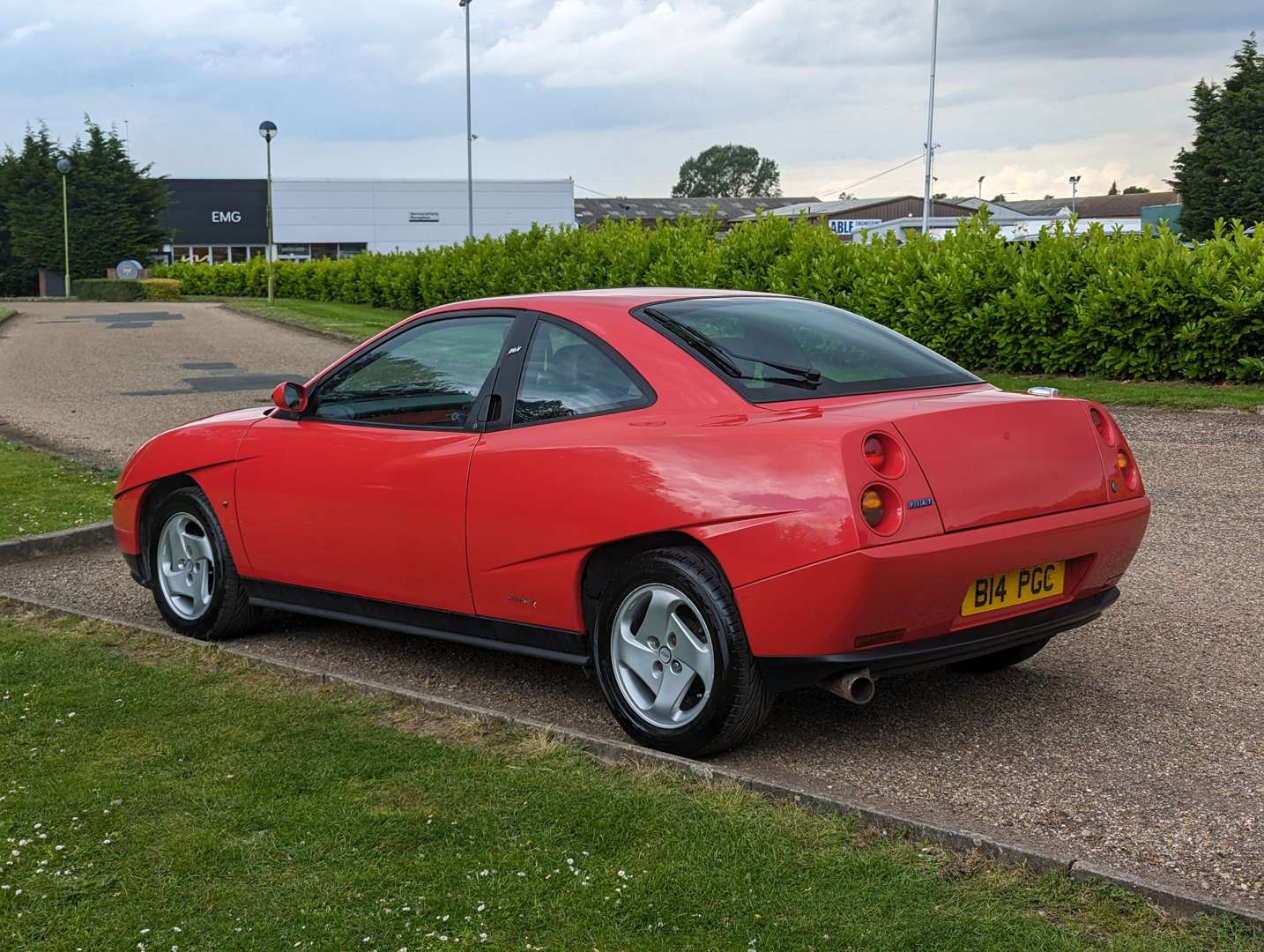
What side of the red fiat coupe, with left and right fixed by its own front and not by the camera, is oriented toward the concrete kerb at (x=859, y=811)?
back

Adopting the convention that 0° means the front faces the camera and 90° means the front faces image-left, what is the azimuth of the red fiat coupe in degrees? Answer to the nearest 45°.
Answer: approximately 135°

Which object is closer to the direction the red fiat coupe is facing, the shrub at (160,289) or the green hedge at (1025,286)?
the shrub

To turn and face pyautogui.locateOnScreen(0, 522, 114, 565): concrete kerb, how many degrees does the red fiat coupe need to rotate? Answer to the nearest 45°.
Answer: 0° — it already faces it

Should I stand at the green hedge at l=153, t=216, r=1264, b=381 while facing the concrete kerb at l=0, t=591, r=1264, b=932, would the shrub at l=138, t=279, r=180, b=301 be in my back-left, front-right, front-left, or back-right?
back-right

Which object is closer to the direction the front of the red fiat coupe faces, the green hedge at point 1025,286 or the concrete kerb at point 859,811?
the green hedge

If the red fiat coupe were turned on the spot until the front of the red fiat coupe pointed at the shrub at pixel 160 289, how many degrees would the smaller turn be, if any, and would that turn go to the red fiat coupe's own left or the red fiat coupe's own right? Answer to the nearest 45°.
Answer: approximately 45° to the red fiat coupe's own right

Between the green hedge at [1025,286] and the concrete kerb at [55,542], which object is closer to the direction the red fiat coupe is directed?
the concrete kerb

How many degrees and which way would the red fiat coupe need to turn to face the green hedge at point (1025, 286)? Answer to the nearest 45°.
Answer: approximately 45° to its right
